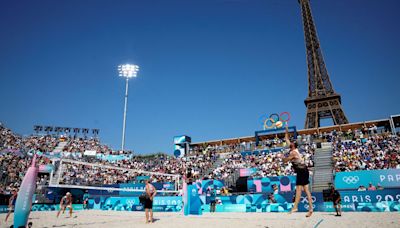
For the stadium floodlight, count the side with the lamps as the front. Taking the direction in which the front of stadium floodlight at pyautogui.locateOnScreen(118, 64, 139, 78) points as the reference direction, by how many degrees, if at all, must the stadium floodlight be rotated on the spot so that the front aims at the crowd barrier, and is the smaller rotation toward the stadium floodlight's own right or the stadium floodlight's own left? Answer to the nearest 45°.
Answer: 0° — it already faces it

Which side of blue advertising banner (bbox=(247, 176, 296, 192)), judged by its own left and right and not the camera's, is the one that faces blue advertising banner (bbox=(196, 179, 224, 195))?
right

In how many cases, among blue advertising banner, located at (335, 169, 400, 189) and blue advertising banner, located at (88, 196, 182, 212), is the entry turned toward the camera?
2

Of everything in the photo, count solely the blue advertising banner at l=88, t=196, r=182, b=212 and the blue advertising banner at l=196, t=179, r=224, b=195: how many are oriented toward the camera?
2

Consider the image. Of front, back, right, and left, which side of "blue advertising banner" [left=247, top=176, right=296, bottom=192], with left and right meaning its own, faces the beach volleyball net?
right

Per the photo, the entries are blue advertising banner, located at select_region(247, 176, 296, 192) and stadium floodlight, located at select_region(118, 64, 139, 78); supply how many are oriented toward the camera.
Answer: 2

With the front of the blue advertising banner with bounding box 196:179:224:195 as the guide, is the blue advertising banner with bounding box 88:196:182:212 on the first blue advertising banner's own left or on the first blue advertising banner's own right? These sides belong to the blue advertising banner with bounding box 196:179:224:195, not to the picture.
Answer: on the first blue advertising banner's own right

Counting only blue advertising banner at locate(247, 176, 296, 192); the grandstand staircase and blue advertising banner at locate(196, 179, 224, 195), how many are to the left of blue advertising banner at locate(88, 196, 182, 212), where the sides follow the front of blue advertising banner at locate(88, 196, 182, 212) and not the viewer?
3

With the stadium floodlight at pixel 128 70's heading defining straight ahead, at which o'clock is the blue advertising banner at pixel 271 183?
The blue advertising banner is roughly at 11 o'clock from the stadium floodlight.
